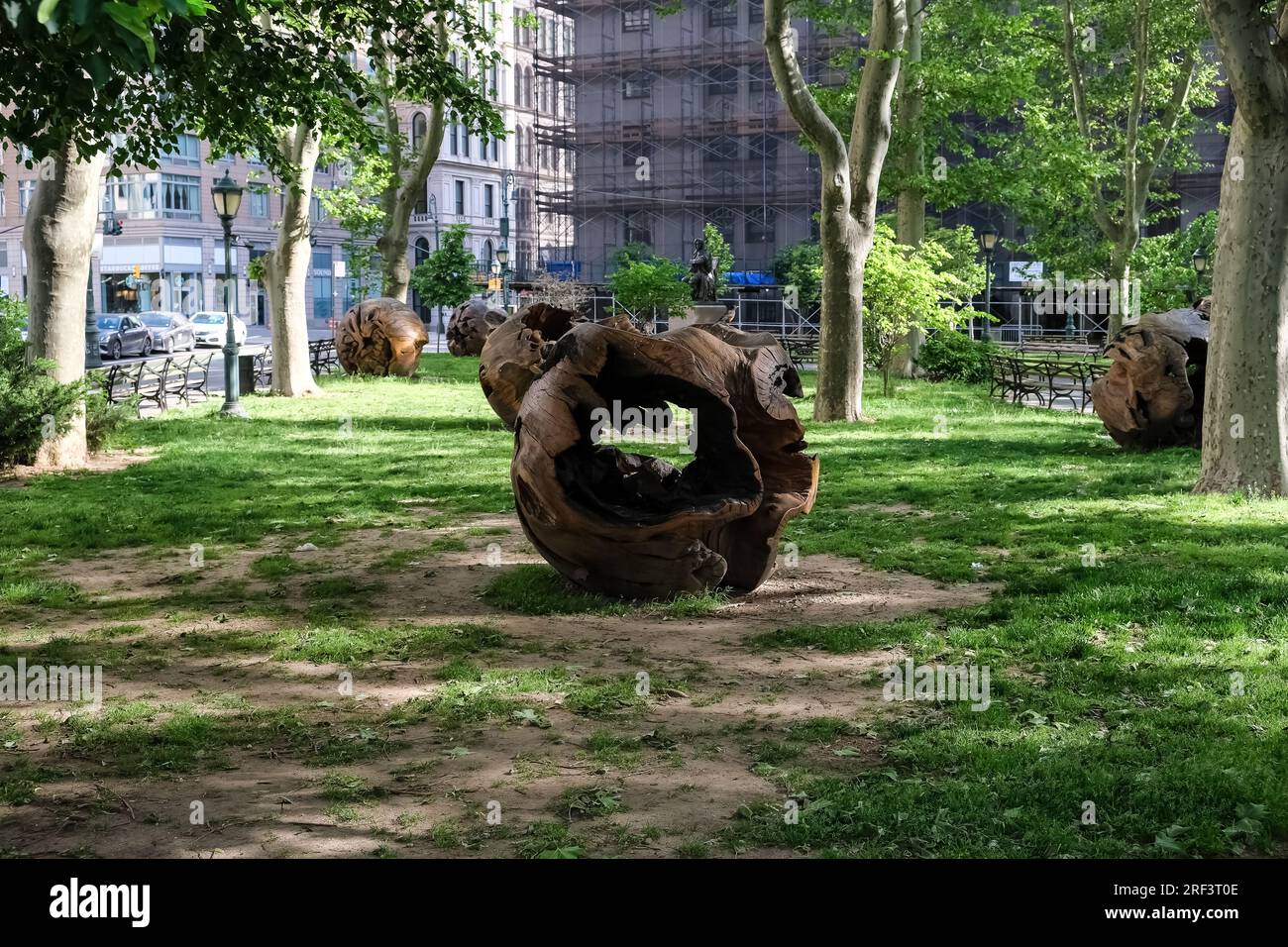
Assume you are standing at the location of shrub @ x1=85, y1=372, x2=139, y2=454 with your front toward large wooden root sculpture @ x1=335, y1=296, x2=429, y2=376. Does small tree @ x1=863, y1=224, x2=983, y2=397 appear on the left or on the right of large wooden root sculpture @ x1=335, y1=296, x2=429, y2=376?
right

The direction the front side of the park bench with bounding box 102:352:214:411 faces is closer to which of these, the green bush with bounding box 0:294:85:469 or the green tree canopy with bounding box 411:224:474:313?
the green tree canopy
